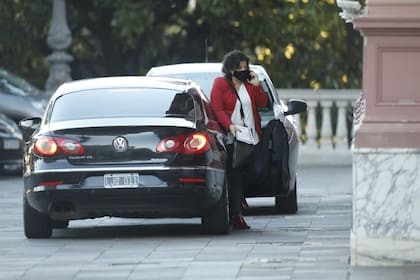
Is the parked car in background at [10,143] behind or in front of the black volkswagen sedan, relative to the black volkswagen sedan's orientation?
in front

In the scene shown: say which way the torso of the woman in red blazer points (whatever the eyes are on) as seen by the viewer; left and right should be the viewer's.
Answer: facing the viewer and to the right of the viewer

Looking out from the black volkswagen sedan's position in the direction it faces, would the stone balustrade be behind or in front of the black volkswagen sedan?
in front

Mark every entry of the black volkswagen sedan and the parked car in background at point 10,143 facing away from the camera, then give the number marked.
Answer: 1

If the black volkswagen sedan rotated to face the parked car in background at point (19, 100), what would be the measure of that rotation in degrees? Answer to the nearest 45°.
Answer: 0° — it already faces it

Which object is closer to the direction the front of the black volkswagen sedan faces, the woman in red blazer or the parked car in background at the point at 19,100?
the parked car in background

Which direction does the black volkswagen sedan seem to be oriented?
away from the camera

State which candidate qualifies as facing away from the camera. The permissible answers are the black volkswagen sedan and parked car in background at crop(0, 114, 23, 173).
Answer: the black volkswagen sedan

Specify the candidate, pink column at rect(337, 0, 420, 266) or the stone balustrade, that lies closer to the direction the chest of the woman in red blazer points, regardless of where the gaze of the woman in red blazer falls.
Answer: the pink column

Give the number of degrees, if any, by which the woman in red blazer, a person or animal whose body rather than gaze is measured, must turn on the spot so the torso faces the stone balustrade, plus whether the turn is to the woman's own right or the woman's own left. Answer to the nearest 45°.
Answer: approximately 135° to the woman's own left

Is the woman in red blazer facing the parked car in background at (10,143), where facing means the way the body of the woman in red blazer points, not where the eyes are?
no
